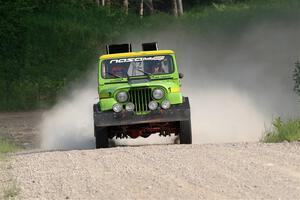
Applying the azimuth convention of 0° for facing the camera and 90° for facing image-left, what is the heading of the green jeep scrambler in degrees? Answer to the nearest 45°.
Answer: approximately 0°
